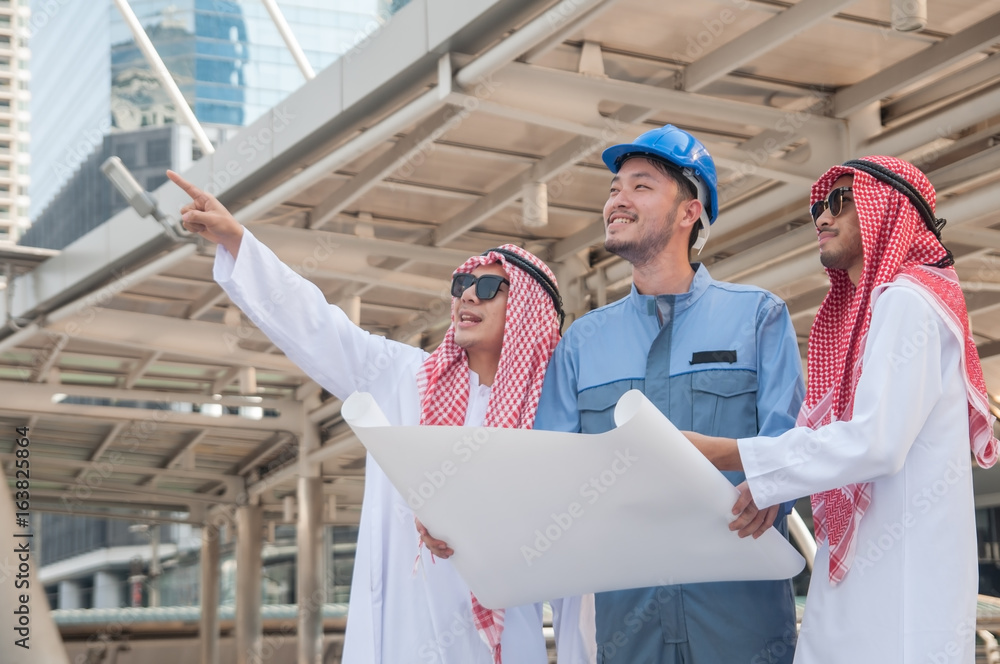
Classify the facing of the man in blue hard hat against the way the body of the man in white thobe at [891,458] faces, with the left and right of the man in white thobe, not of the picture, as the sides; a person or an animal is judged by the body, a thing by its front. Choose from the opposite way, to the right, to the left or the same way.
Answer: to the left

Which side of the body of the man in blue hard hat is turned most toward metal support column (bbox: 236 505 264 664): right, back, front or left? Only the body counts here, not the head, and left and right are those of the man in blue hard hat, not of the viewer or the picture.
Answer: back

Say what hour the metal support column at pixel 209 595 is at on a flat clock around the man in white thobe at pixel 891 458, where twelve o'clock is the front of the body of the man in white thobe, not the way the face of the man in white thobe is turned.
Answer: The metal support column is roughly at 2 o'clock from the man in white thobe.

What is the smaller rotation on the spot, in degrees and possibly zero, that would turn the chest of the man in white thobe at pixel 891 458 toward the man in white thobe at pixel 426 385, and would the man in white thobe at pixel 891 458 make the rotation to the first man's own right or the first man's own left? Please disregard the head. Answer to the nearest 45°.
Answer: approximately 45° to the first man's own right

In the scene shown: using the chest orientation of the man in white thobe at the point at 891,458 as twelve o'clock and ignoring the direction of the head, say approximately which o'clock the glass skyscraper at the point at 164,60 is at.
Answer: The glass skyscraper is roughly at 2 o'clock from the man in white thobe.

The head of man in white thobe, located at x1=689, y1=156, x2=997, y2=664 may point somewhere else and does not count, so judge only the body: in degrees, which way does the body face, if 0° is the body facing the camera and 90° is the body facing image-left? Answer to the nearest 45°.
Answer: approximately 90°

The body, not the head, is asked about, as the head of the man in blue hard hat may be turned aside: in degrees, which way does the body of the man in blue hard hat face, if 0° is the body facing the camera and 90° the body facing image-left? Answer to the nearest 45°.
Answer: approximately 0°

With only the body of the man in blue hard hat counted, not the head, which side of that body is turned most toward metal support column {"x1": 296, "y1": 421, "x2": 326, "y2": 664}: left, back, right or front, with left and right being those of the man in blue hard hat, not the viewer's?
back

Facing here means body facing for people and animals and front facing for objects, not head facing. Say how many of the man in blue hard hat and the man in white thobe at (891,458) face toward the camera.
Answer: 1
